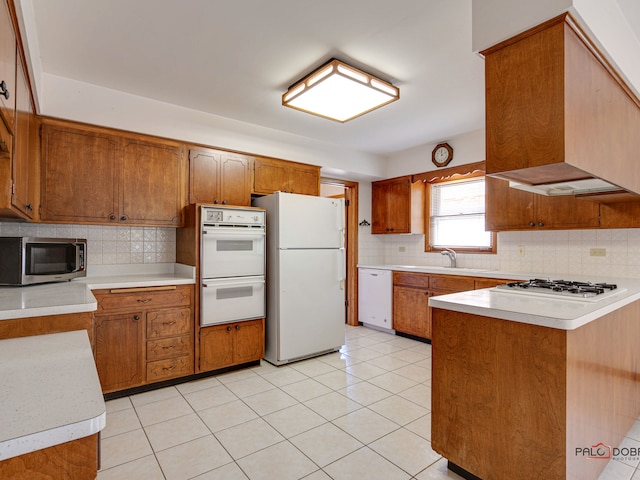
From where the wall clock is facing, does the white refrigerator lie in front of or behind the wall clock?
in front

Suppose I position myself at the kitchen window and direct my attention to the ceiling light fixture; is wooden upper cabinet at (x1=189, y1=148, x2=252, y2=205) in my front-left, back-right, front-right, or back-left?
front-right

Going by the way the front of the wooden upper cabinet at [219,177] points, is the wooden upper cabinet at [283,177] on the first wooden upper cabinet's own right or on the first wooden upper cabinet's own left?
on the first wooden upper cabinet's own left

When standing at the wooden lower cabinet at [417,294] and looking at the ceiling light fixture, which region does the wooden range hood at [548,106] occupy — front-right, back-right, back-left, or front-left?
front-left

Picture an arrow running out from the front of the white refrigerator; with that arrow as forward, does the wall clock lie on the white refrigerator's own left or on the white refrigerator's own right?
on the white refrigerator's own left

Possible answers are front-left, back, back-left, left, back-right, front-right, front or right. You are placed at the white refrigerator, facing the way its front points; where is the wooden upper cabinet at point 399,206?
left

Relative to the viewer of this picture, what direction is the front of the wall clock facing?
facing the viewer and to the left of the viewer

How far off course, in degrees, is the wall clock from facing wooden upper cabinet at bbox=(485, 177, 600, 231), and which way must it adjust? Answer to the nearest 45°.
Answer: approximately 90° to its left

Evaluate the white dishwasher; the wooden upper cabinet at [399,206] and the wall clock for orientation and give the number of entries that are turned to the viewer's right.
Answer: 0

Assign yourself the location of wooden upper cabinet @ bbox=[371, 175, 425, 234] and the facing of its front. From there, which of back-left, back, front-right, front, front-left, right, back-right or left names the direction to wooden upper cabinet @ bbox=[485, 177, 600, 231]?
left

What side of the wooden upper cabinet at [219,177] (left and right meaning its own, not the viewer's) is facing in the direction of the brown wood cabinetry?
right

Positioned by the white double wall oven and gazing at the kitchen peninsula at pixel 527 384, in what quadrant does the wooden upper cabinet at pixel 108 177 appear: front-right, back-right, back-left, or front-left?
back-right

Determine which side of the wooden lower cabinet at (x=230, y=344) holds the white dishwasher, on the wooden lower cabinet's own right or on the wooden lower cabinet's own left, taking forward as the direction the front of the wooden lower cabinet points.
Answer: on the wooden lower cabinet's own left

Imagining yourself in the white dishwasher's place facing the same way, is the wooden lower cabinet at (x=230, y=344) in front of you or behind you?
in front
